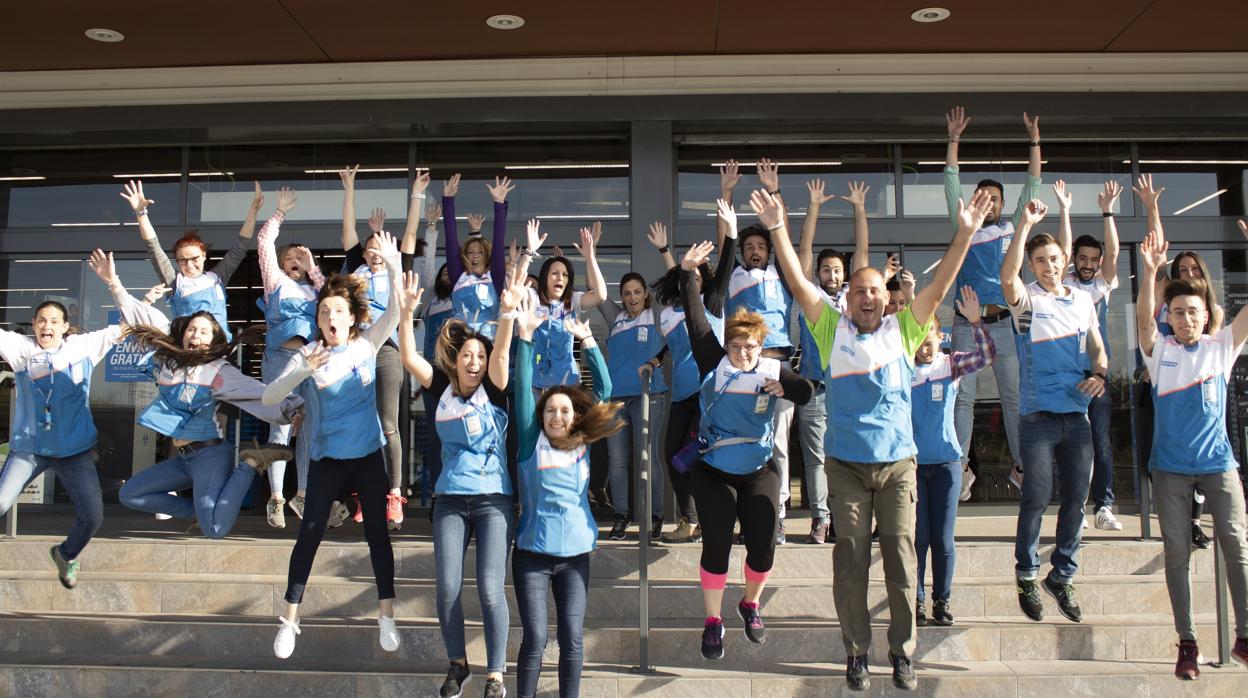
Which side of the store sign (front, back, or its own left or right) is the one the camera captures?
front

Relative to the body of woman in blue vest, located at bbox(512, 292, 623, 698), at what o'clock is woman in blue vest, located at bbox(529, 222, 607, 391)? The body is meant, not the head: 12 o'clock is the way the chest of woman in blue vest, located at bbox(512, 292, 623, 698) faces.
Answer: woman in blue vest, located at bbox(529, 222, 607, 391) is roughly at 6 o'clock from woman in blue vest, located at bbox(512, 292, 623, 698).

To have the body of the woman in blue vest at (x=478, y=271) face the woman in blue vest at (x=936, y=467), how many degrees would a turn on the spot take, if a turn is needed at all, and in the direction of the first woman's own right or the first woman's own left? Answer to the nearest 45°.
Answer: approximately 45° to the first woman's own left

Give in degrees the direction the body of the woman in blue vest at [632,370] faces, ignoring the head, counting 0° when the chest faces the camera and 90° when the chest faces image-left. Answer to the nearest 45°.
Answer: approximately 0°

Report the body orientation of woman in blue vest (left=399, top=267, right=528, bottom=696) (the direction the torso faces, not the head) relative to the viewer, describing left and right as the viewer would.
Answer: facing the viewer

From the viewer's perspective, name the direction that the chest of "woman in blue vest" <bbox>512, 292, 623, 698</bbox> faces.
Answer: toward the camera

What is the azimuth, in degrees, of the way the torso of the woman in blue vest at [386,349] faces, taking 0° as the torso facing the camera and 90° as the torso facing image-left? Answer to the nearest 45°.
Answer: approximately 0°

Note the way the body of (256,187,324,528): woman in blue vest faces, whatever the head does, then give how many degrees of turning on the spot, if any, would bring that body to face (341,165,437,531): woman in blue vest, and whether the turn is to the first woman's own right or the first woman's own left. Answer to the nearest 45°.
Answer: approximately 45° to the first woman's own left

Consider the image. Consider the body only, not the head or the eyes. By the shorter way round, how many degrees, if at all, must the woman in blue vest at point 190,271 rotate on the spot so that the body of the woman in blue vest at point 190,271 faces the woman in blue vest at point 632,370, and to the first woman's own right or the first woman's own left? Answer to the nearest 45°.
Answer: approximately 90° to the first woman's own left

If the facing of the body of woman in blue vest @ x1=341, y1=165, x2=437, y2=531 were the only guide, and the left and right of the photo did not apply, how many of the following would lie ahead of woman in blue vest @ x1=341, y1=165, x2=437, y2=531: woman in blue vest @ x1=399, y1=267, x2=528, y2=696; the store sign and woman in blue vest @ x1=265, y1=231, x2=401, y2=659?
2

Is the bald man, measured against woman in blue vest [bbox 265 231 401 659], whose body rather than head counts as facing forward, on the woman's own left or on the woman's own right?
on the woman's own left

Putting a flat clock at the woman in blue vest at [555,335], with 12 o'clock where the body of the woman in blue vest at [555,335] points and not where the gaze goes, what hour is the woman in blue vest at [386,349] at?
the woman in blue vest at [386,349] is roughly at 3 o'clock from the woman in blue vest at [555,335].
